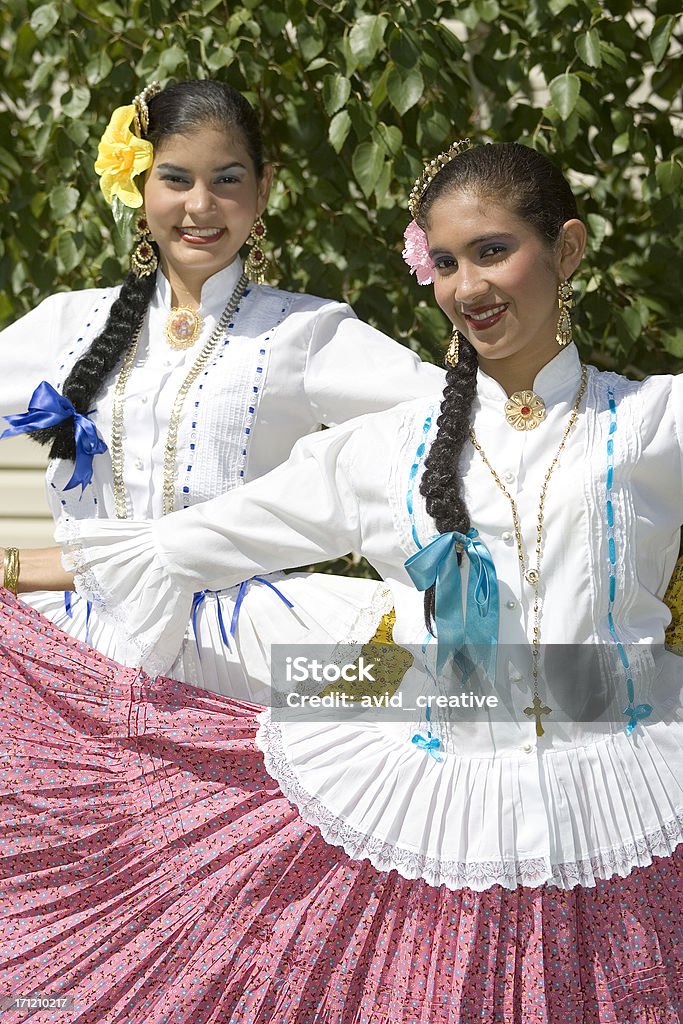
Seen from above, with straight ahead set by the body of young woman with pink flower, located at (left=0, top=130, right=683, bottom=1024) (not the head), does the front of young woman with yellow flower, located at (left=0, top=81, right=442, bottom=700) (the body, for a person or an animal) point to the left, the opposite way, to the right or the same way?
the same way

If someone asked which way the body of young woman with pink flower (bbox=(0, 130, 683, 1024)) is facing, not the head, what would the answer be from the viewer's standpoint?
toward the camera

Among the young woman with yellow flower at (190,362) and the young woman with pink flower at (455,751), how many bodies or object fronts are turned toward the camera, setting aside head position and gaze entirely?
2

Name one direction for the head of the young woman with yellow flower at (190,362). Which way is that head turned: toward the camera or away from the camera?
toward the camera

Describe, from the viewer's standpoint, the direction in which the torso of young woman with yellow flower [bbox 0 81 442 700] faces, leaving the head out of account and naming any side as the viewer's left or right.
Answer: facing the viewer
